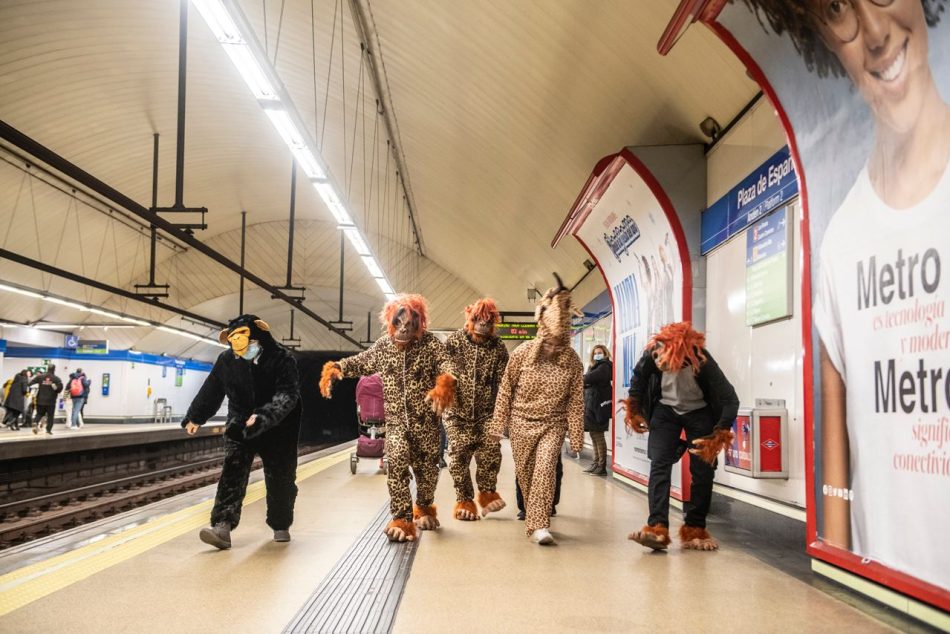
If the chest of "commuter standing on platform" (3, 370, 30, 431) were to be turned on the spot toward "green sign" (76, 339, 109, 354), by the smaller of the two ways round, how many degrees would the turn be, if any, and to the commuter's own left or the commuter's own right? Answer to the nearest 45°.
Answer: approximately 90° to the commuter's own left

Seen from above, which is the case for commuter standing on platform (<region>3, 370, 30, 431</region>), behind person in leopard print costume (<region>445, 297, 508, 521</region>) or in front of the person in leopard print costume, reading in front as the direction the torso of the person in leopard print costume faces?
behind

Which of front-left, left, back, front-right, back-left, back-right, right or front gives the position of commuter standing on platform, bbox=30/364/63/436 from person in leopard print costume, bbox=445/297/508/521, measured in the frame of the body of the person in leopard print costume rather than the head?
back-right

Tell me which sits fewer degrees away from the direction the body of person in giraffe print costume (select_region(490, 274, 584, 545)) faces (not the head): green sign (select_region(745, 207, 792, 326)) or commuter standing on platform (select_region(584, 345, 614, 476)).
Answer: the green sign

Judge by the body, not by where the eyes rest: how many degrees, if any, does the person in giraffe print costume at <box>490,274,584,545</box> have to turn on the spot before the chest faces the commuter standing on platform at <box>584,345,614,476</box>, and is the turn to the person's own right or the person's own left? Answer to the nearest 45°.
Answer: approximately 180°

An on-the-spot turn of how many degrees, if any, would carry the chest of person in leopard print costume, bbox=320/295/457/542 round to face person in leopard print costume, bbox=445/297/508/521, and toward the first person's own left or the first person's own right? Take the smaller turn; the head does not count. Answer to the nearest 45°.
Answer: approximately 135° to the first person's own left

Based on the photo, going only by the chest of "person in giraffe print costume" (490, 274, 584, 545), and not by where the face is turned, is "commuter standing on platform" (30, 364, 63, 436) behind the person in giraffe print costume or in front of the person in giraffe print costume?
behind

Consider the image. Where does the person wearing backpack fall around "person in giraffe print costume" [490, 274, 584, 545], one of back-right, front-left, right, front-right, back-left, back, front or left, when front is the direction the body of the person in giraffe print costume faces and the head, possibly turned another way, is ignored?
back-right

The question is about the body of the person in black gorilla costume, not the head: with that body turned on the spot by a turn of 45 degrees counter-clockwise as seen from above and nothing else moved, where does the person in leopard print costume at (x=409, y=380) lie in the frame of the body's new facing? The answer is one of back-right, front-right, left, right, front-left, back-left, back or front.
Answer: left
